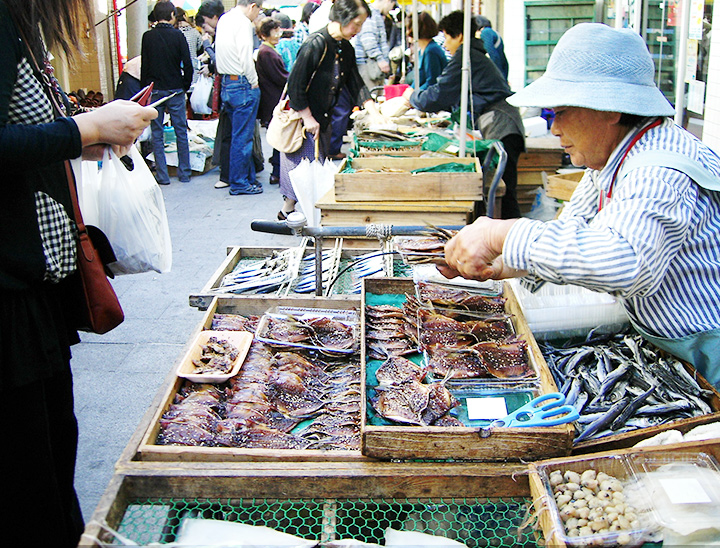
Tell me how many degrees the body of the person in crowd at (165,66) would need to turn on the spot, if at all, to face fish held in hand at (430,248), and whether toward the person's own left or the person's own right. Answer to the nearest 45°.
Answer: approximately 180°

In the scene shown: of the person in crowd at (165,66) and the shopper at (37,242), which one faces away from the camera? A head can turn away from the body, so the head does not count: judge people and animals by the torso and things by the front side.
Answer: the person in crowd

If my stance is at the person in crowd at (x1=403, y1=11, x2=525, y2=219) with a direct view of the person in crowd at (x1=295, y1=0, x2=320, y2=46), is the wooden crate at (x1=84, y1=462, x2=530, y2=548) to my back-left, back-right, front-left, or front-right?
back-left

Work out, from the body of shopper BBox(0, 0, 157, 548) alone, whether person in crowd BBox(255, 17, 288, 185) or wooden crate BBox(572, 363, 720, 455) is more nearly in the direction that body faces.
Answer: the wooden crate

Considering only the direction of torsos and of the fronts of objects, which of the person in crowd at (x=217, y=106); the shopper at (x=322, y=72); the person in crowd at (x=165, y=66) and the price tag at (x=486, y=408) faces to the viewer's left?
the person in crowd at (x=217, y=106)

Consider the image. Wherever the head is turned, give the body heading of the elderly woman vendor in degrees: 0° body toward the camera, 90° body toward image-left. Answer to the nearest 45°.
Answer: approximately 90°

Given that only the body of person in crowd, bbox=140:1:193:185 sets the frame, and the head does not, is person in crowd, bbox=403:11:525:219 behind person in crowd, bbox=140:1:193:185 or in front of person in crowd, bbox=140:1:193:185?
behind

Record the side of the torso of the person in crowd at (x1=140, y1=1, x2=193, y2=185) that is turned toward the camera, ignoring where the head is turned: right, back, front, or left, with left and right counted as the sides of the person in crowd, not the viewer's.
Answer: back
